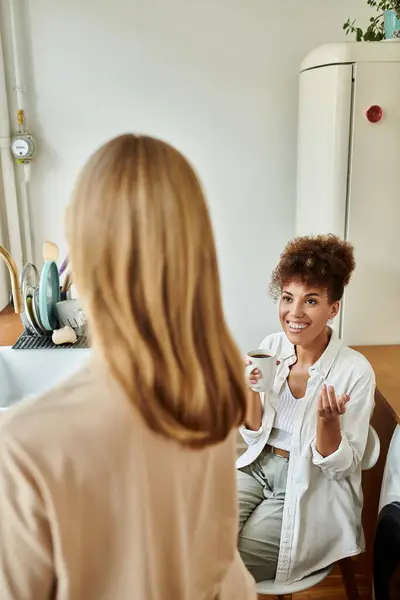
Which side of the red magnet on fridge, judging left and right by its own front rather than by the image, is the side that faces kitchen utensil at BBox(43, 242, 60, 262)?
right

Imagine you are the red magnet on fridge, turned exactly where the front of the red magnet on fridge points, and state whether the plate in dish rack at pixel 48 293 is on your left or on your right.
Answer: on your right

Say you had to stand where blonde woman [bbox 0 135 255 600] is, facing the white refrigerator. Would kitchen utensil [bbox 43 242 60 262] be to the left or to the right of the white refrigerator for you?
left

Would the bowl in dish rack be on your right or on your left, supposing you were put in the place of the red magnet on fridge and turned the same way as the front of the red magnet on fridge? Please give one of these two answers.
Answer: on your right

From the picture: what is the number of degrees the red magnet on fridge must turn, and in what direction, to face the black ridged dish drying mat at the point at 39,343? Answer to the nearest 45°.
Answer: approximately 90° to its right

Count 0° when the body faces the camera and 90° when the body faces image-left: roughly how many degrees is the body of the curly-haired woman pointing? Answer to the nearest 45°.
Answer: approximately 45°

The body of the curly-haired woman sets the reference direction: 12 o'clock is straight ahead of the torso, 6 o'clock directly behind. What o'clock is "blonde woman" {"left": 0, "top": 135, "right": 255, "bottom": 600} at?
The blonde woman is roughly at 11 o'clock from the curly-haired woman.

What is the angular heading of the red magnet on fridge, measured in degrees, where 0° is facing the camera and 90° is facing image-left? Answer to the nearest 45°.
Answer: approximately 0°

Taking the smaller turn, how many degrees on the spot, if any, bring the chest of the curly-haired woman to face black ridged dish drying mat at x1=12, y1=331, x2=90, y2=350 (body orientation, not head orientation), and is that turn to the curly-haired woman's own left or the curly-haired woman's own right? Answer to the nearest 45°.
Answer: approximately 45° to the curly-haired woman's own right

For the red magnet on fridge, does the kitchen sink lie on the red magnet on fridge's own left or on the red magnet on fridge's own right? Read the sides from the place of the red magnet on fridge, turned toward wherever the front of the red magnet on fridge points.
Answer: on the red magnet on fridge's own right

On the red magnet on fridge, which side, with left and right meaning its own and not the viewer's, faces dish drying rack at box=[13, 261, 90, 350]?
right
